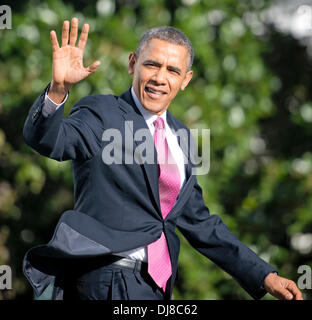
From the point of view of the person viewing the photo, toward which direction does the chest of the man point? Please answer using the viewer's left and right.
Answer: facing the viewer and to the right of the viewer
